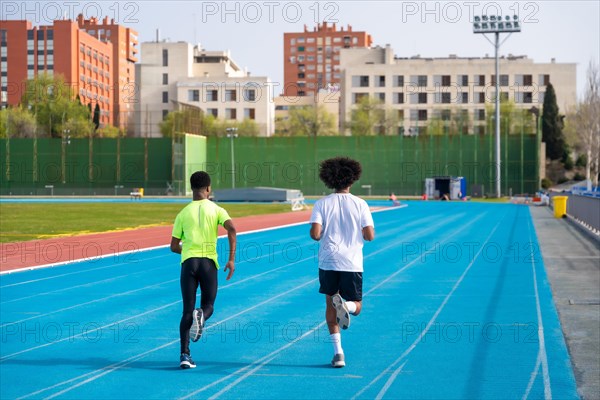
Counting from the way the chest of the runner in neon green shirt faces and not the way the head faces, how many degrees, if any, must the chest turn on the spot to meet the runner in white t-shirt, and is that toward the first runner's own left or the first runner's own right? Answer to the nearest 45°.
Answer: approximately 90° to the first runner's own right

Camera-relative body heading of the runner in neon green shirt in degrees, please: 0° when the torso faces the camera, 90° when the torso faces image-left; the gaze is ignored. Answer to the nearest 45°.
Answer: approximately 180°

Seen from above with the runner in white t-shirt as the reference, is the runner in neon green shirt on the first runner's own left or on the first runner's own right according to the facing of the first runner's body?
on the first runner's own left

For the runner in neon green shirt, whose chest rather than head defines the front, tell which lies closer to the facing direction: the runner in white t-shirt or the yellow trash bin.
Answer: the yellow trash bin

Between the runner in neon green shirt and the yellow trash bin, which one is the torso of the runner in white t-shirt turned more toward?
the yellow trash bin

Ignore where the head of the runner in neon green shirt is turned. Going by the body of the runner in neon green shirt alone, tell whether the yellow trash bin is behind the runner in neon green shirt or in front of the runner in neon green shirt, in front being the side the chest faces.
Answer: in front

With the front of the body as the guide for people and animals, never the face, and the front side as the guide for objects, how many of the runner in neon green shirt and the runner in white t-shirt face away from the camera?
2

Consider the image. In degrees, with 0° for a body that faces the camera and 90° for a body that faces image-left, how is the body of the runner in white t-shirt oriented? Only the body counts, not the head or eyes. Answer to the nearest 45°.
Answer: approximately 180°

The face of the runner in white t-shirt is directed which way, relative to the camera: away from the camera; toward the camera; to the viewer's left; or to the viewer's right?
away from the camera
